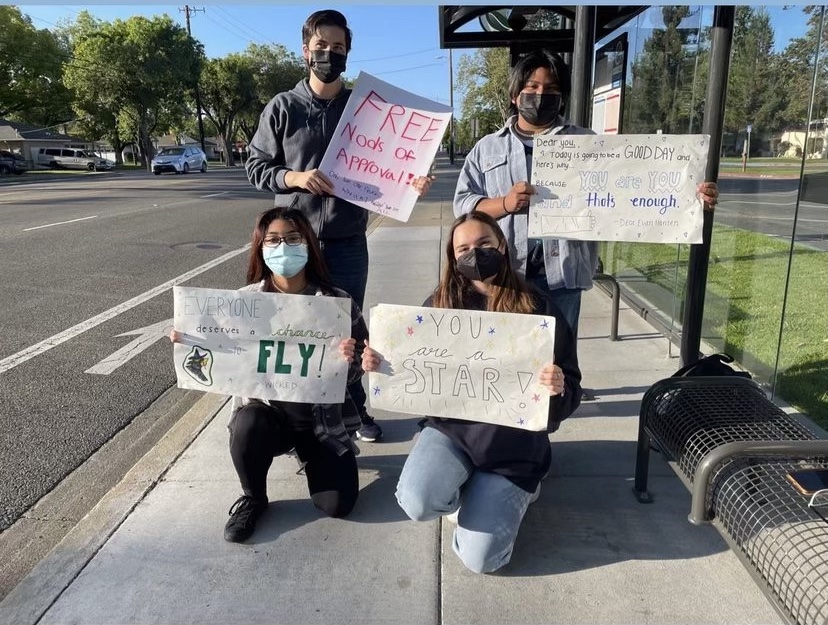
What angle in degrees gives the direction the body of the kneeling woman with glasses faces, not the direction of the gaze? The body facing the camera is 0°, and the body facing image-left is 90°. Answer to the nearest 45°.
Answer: approximately 0°

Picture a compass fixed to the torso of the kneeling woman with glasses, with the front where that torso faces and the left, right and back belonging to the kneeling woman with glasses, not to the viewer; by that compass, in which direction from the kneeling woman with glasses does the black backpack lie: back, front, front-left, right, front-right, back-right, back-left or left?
left

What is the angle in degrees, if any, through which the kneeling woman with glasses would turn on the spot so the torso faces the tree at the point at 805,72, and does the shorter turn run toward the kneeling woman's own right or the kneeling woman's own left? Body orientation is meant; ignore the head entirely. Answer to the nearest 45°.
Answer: approximately 90° to the kneeling woman's own left

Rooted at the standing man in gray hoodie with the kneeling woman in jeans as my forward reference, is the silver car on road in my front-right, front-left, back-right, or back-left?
back-left

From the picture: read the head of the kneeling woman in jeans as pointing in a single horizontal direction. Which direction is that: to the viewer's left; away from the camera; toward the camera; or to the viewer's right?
toward the camera

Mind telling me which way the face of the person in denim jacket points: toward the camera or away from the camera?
toward the camera

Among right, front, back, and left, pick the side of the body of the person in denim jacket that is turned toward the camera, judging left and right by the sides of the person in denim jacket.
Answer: front

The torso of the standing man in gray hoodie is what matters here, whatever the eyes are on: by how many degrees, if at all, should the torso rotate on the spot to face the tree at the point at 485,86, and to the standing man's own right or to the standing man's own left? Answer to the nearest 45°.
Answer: approximately 135° to the standing man's own left

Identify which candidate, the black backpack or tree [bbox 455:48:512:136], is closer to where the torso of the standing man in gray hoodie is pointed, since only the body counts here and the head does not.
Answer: the black backpack

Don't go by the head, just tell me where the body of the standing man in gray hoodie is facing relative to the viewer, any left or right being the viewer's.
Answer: facing the viewer and to the right of the viewer

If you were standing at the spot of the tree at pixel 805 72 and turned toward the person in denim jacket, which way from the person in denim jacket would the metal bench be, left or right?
left

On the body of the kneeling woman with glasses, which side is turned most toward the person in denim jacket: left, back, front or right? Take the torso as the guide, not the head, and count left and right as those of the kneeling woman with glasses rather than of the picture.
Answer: left

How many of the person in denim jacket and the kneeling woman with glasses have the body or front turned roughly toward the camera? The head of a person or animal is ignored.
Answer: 2

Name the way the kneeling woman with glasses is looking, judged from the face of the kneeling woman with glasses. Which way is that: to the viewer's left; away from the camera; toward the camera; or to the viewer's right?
toward the camera
